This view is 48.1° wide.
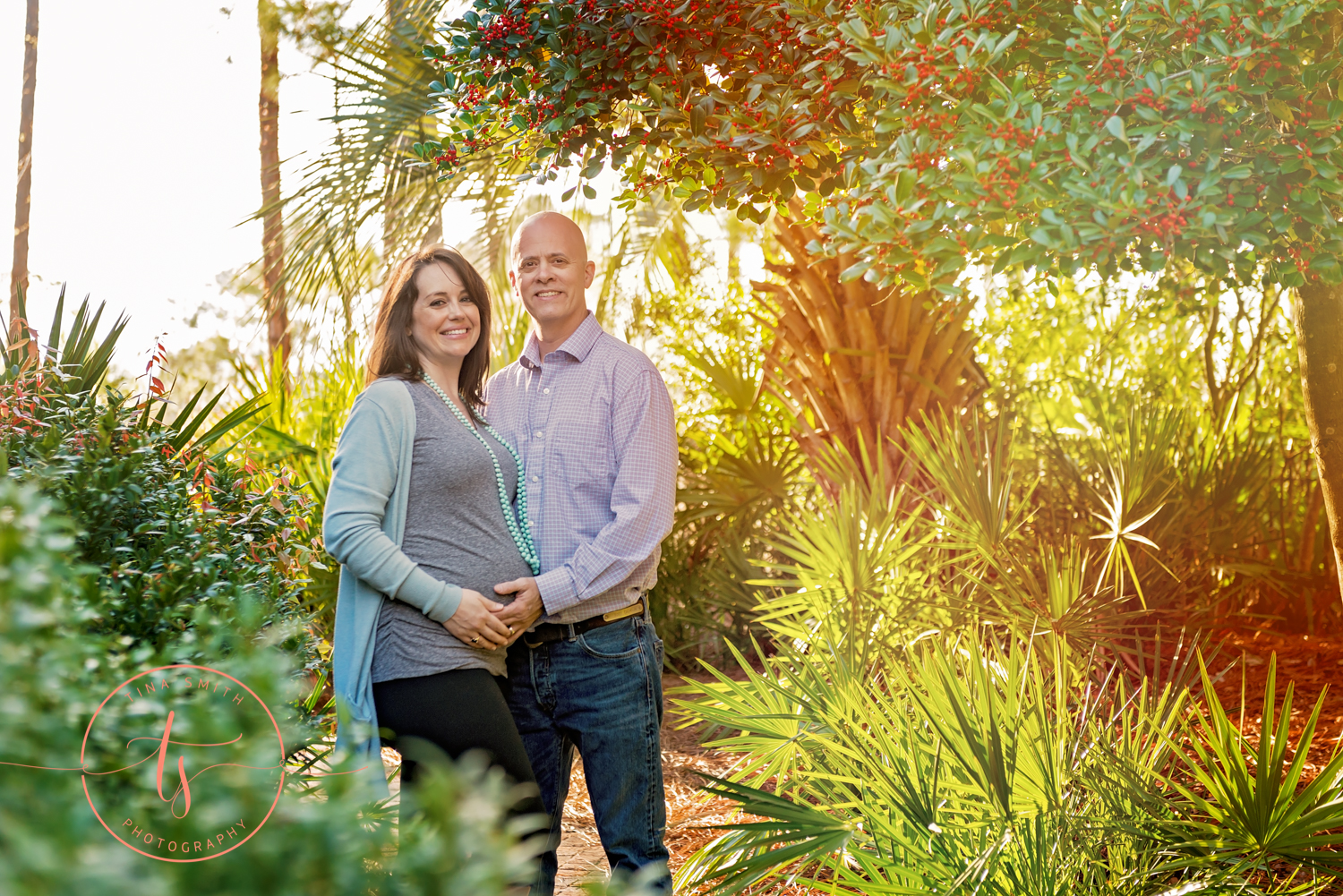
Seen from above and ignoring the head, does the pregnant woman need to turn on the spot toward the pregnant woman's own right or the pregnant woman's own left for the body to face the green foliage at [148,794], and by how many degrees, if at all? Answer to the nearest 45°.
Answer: approximately 45° to the pregnant woman's own right

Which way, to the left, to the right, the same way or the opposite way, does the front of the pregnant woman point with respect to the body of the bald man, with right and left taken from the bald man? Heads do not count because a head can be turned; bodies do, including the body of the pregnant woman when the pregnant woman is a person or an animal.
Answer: to the left

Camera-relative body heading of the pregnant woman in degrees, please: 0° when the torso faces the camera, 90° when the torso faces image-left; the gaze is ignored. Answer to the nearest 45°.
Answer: approximately 315°

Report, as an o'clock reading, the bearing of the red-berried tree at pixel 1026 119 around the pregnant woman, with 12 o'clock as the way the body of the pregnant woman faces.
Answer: The red-berried tree is roughly at 11 o'clock from the pregnant woman.

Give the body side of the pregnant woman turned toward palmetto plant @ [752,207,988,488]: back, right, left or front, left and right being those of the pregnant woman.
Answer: left
